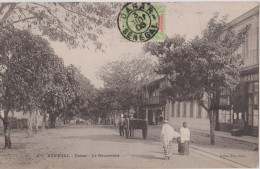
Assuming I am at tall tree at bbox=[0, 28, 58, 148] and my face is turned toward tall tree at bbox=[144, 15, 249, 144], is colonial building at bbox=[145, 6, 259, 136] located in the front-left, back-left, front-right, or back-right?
front-left
